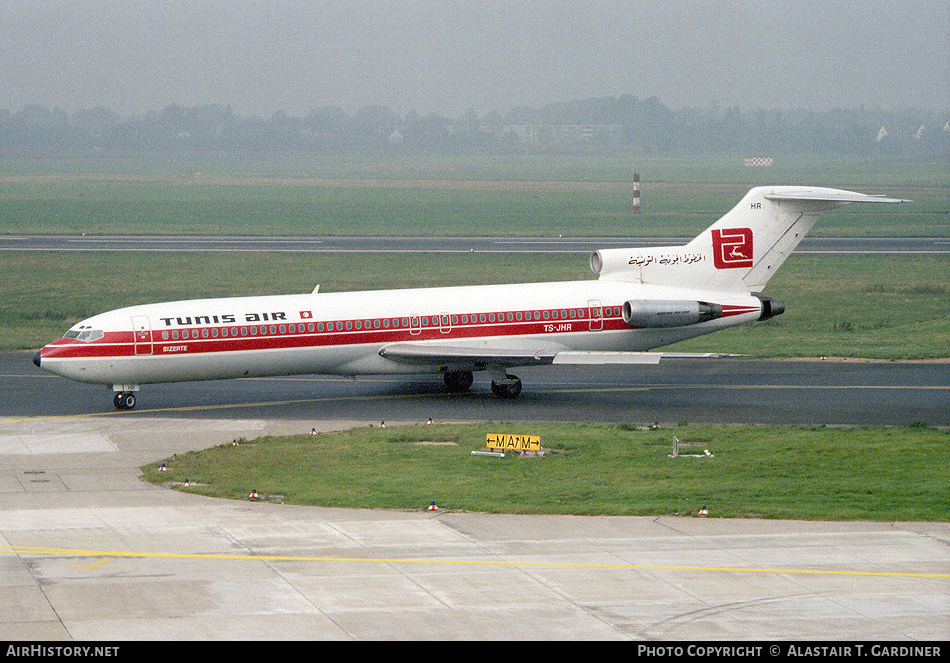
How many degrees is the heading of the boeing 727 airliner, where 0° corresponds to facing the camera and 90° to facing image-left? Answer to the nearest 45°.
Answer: approximately 90°

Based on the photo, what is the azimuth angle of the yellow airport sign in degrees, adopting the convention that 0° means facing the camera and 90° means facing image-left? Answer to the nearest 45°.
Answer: approximately 0°
